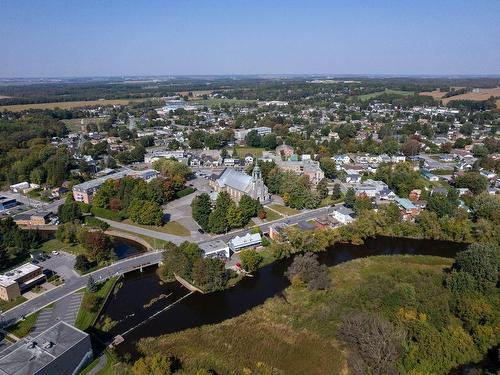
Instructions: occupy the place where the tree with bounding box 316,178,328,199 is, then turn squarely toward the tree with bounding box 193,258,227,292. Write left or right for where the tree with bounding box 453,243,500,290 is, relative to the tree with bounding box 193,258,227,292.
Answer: left

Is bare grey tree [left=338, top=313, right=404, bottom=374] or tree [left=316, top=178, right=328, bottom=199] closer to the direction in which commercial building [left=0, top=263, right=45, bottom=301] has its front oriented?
the bare grey tree

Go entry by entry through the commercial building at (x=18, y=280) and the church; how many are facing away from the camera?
0

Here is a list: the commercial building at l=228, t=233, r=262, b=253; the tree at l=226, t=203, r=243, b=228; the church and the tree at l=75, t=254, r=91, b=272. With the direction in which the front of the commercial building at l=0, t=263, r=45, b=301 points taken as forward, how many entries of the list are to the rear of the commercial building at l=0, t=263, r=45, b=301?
0

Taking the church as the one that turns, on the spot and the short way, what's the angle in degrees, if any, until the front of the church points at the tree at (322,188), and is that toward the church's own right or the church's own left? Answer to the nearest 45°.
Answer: approximately 45° to the church's own left

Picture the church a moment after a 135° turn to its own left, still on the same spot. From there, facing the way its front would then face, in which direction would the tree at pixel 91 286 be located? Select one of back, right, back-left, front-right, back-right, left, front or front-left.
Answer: back-left

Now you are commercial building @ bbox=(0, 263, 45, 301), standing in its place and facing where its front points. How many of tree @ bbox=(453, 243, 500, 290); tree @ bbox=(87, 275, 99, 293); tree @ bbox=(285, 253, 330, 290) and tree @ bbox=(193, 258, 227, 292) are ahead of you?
4

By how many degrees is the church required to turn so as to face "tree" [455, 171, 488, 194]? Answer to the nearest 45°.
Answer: approximately 45° to its left

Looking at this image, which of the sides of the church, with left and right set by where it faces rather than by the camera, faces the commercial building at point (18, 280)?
right

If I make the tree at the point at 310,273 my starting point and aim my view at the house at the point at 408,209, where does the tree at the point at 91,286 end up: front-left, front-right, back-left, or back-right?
back-left

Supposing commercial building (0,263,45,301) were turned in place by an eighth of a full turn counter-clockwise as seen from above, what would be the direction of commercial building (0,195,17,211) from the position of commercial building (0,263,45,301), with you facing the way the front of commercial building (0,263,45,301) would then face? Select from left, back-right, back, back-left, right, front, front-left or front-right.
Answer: left

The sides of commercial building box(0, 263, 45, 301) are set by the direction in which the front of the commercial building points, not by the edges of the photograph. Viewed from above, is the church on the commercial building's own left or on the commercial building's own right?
on the commercial building's own left

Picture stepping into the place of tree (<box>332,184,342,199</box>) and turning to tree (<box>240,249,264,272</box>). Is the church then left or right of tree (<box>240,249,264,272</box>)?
right

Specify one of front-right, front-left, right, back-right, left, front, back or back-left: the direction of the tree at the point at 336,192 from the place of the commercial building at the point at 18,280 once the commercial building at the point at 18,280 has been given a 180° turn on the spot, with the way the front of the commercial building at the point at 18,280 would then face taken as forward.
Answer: back-right

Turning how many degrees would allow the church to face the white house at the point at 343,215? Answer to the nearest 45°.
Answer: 0° — it already faces it

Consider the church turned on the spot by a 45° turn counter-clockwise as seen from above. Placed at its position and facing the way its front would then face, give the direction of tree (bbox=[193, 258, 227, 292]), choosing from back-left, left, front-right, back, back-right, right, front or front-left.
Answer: right

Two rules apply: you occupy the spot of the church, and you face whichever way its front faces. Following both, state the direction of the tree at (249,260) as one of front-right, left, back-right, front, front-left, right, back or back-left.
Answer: front-right

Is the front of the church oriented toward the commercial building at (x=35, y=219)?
no

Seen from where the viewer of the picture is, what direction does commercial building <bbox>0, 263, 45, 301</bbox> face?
facing the viewer and to the right of the viewer
